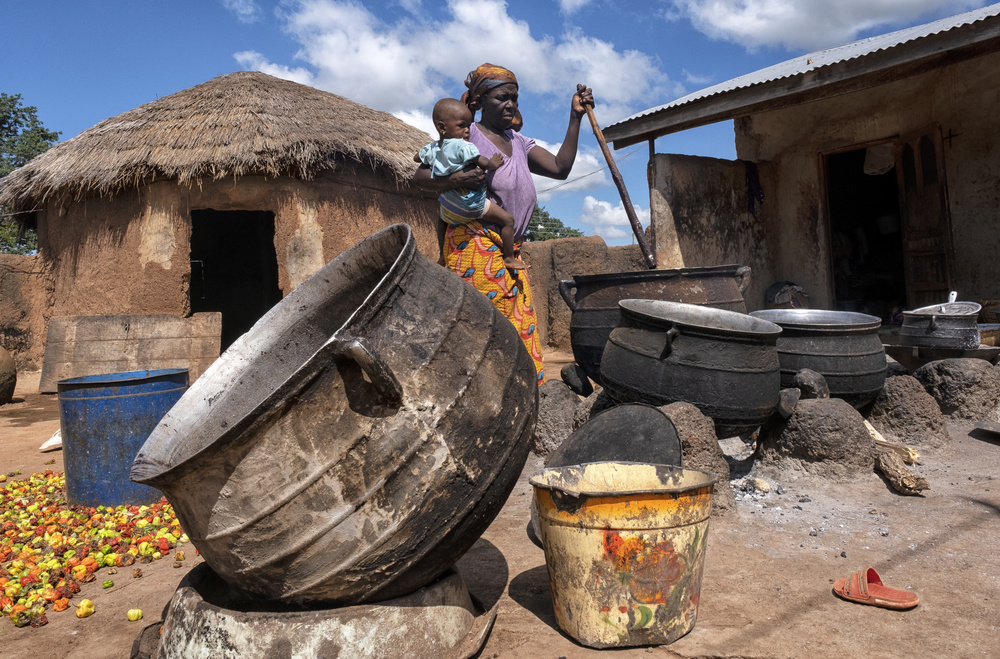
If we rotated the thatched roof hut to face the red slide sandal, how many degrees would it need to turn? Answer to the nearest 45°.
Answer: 0° — it already faces it

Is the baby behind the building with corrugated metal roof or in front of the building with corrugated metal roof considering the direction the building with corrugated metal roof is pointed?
in front

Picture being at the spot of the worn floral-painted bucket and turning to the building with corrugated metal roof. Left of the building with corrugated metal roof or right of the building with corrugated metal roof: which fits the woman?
left

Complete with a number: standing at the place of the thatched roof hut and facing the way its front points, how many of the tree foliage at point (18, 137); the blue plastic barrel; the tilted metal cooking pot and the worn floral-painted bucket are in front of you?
3

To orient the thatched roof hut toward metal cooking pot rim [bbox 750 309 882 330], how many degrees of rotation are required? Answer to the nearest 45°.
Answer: approximately 45° to its left

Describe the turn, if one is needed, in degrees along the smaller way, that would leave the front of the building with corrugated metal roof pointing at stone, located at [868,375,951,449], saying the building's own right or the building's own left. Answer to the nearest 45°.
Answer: approximately 45° to the building's own left

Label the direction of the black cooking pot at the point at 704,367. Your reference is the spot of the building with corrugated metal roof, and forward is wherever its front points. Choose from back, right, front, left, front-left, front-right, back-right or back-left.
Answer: front-left

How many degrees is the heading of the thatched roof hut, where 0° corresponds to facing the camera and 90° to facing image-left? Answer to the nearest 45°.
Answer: approximately 0°

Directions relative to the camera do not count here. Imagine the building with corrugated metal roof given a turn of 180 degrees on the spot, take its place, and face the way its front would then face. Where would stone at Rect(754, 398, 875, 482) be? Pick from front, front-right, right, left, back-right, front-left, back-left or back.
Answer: back-right

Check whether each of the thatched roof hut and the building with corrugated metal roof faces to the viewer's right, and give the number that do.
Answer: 0

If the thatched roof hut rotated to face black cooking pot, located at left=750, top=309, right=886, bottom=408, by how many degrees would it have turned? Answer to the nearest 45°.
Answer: approximately 45° to its left

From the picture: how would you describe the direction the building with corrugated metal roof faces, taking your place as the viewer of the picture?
facing the viewer and to the left of the viewer

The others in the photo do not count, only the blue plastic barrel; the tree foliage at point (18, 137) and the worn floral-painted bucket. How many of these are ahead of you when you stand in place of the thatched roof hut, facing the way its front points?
2

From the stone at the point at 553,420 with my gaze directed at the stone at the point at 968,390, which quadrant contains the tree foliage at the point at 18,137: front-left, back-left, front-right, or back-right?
back-left

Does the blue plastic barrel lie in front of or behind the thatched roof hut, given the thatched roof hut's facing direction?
in front

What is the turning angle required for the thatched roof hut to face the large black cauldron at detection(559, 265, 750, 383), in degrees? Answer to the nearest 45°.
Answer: approximately 45° to its left
